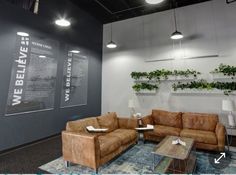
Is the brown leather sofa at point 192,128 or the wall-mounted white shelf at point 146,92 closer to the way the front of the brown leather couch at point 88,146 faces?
the brown leather sofa

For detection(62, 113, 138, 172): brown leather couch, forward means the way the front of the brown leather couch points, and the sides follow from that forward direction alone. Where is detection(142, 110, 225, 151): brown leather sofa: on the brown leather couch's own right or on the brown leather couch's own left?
on the brown leather couch's own left

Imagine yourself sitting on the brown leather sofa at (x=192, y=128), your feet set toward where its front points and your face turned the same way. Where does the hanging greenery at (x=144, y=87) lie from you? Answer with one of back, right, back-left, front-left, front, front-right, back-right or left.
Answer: right

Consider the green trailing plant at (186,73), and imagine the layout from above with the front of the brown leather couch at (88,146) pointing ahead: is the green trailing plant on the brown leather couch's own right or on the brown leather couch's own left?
on the brown leather couch's own left

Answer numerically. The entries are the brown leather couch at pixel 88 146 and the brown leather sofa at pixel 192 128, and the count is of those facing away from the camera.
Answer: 0

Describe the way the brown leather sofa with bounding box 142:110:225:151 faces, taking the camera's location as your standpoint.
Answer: facing the viewer and to the left of the viewer

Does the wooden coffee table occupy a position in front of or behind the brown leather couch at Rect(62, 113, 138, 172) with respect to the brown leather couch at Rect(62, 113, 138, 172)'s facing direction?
in front

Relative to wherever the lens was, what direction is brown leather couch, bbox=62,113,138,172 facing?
facing the viewer and to the right of the viewer
